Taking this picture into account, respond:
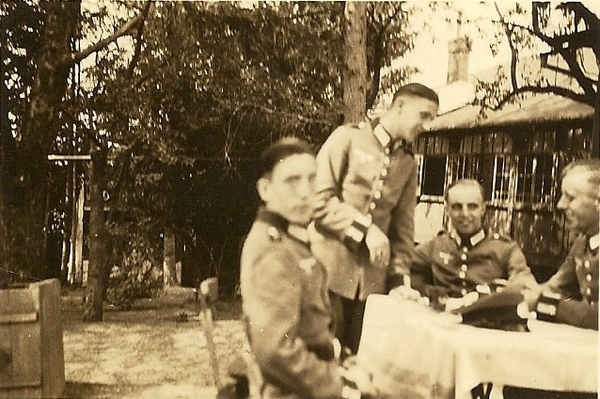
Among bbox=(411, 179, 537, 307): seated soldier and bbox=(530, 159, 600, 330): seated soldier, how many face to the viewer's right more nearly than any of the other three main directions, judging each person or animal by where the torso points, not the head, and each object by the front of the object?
0

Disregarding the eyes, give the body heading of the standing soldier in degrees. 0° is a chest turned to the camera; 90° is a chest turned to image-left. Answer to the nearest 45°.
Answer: approximately 315°

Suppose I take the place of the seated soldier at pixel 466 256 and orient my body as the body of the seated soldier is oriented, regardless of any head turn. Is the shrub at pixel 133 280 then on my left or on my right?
on my right

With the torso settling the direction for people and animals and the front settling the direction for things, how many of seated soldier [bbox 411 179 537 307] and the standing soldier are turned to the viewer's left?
0

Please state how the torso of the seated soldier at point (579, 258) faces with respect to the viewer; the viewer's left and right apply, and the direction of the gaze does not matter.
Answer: facing the viewer and to the left of the viewer
